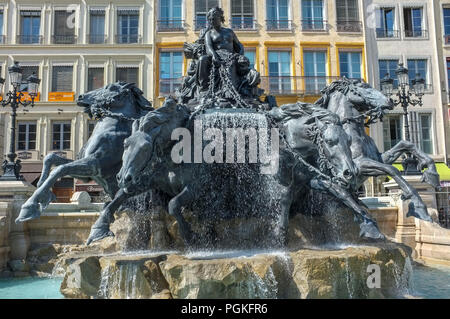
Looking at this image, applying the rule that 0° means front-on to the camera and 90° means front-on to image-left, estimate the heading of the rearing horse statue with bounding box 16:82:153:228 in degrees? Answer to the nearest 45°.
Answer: approximately 90°

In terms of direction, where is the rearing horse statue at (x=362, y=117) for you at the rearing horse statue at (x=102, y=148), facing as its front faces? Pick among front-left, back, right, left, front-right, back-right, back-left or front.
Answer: back

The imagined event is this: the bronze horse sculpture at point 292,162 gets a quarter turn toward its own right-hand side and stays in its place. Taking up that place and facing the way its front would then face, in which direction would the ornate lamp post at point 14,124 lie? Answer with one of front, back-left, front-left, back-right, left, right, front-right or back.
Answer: front-right

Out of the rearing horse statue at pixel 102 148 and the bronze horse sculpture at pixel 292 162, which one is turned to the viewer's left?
the rearing horse statue

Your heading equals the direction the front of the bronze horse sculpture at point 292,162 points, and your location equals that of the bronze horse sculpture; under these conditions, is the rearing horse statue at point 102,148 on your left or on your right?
on your right

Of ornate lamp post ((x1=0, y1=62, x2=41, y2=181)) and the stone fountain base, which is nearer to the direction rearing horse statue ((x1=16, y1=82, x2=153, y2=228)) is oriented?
the ornate lamp post

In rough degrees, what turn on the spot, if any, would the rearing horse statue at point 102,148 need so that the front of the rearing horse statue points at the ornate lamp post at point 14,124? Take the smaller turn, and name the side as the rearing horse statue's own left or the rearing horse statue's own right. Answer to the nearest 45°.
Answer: approximately 90° to the rearing horse statue's own right
